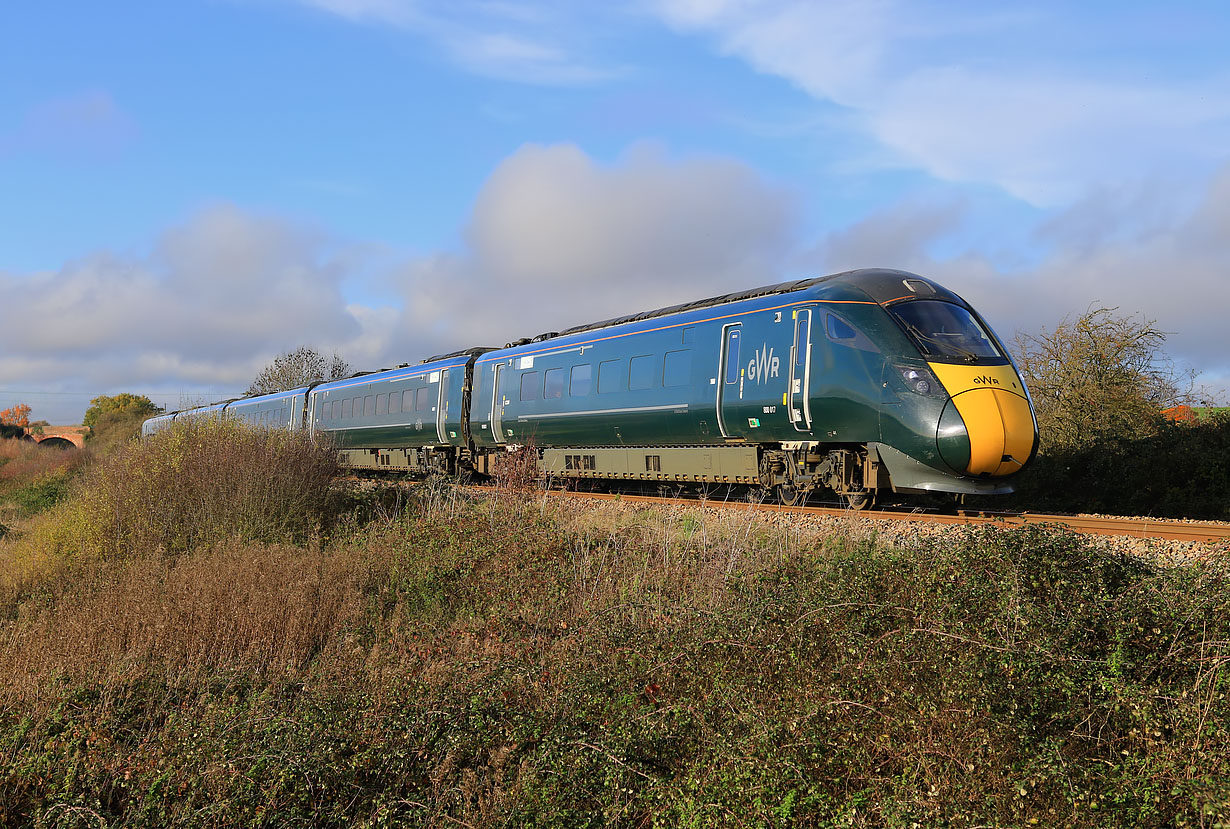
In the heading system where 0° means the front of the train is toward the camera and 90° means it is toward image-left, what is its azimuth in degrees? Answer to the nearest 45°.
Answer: approximately 315°

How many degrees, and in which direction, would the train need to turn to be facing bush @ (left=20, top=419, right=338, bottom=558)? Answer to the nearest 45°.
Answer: approximately 135° to its right

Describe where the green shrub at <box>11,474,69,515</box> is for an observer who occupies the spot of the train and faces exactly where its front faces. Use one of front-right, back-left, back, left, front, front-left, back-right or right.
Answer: back

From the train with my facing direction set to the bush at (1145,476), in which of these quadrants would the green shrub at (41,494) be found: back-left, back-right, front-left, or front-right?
back-left
